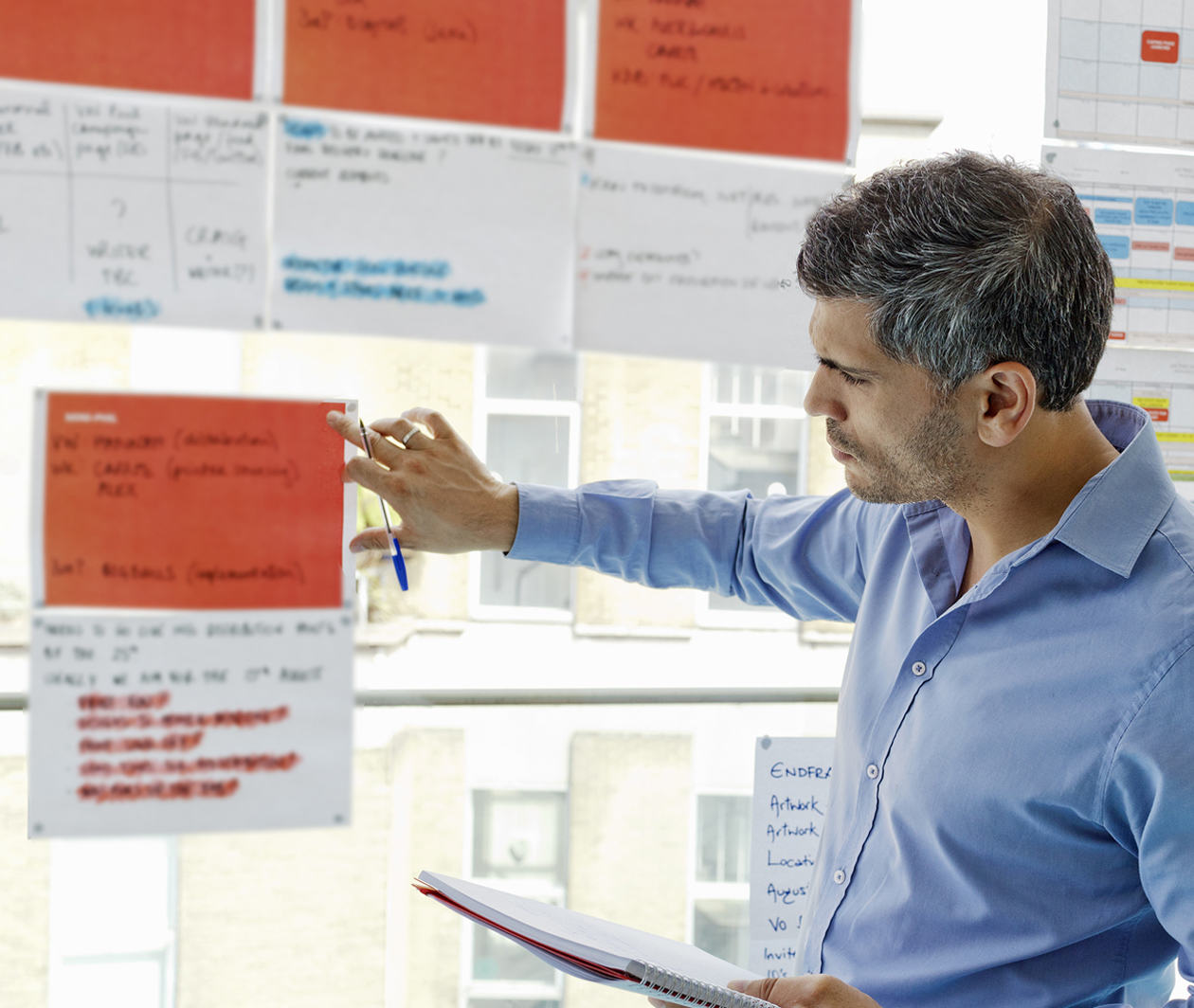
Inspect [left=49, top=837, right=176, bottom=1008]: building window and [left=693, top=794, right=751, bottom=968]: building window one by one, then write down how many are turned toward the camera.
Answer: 2

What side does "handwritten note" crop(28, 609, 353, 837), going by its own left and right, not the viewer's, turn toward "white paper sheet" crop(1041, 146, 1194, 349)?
left

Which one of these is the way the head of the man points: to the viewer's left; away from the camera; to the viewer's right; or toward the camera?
to the viewer's left

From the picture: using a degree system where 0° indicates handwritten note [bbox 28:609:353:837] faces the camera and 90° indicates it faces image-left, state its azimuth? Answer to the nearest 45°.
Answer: approximately 0°

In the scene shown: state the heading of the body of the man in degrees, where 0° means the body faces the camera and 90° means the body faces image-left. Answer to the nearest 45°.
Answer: approximately 45°

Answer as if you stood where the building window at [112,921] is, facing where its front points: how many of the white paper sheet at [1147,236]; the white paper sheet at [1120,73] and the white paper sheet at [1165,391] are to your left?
3
